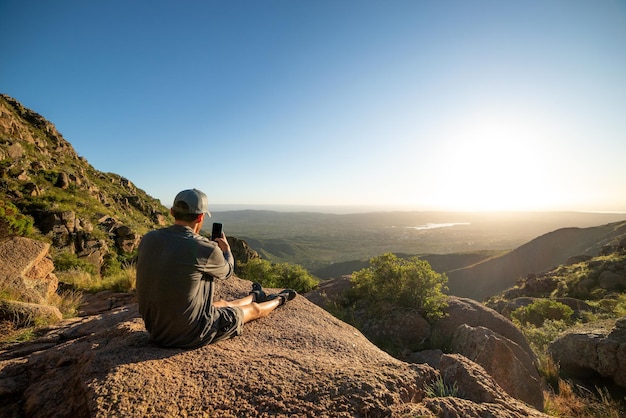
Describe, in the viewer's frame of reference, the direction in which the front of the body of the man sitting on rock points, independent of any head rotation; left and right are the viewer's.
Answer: facing away from the viewer and to the right of the viewer

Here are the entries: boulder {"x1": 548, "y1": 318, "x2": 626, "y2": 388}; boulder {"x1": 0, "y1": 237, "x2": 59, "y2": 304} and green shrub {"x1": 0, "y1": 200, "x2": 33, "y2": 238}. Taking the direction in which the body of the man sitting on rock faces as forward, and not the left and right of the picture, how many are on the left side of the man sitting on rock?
2

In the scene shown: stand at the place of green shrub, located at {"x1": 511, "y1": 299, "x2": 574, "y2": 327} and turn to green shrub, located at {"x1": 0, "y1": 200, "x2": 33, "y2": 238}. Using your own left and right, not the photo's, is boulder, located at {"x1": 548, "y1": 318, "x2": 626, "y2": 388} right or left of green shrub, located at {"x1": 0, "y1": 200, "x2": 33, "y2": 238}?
left

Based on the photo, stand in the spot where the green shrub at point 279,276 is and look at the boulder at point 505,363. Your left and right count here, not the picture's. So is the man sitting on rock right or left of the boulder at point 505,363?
right

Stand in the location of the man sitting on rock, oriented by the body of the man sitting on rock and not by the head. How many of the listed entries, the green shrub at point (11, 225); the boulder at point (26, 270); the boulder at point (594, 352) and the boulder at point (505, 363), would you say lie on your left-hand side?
2

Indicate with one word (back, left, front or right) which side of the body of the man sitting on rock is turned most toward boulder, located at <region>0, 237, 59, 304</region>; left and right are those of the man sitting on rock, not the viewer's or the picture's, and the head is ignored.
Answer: left

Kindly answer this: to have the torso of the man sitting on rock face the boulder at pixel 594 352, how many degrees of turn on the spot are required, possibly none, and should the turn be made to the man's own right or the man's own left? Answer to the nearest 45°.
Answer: approximately 45° to the man's own right

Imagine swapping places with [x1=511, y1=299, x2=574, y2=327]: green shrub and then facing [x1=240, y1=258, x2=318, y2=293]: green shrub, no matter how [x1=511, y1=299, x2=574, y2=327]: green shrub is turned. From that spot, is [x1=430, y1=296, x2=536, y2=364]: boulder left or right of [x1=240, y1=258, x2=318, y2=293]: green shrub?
left

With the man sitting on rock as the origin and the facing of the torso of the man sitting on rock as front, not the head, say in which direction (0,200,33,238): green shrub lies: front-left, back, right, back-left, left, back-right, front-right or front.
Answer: left

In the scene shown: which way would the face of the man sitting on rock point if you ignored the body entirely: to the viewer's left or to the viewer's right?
to the viewer's right

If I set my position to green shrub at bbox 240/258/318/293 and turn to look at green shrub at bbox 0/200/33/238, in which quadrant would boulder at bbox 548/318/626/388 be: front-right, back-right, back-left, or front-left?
back-left

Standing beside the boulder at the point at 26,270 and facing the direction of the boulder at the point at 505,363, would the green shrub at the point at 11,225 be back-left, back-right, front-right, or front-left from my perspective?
back-left

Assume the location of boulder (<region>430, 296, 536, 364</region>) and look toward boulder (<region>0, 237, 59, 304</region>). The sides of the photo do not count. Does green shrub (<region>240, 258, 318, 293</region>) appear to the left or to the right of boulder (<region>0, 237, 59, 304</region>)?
right

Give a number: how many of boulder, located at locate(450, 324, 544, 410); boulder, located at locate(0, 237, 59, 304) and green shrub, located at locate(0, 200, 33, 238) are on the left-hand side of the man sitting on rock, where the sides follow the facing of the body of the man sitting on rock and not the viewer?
2

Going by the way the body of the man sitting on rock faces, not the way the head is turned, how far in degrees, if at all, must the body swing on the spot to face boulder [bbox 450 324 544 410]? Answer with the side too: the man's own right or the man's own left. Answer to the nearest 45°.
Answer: approximately 45° to the man's own right
